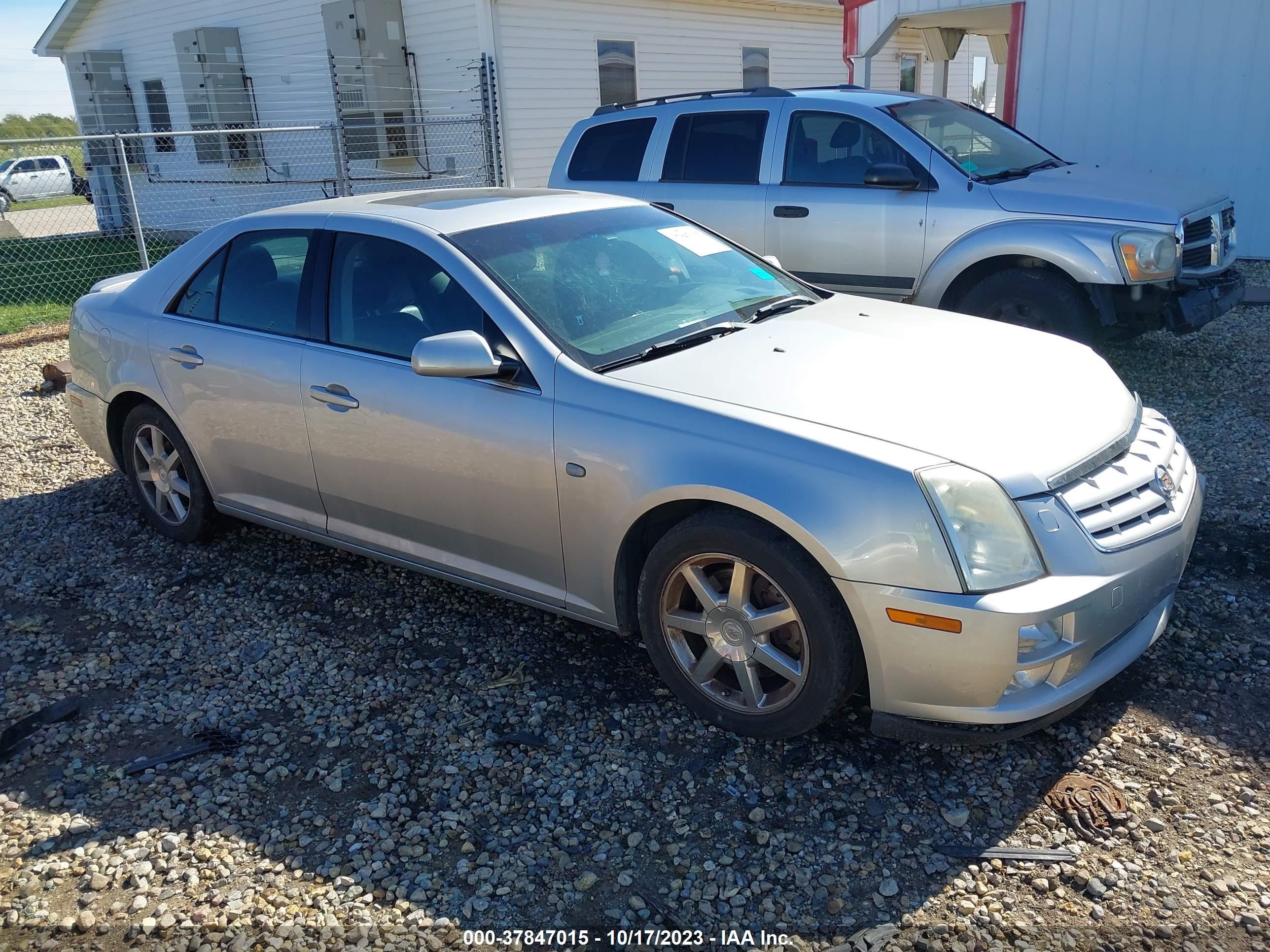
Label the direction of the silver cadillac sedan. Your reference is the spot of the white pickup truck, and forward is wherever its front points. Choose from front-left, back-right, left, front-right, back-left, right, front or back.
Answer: front-left

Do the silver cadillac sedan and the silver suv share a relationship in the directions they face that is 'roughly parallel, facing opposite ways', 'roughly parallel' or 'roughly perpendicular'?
roughly parallel

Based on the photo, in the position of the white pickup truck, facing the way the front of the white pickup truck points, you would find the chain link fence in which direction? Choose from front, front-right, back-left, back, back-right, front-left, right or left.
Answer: front-left

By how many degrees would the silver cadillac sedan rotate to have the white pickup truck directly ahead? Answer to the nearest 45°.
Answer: approximately 180°

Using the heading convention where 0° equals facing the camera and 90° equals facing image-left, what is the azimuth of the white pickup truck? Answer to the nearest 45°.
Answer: approximately 45°

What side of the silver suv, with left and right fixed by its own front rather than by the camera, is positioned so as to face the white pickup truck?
back

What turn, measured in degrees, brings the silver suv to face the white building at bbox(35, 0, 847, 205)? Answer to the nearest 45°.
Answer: approximately 180°

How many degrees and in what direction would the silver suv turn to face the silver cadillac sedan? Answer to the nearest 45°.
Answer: approximately 45° to its right

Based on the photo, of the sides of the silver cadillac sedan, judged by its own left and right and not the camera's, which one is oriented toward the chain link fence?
back

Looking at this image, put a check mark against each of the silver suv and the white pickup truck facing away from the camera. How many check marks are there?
0

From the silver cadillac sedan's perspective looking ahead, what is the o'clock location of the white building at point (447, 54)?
The white building is roughly at 7 o'clock from the silver cadillac sedan.

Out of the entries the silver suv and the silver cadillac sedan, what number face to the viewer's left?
0

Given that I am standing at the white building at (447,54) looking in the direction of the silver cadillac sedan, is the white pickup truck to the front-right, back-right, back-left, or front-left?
back-right
